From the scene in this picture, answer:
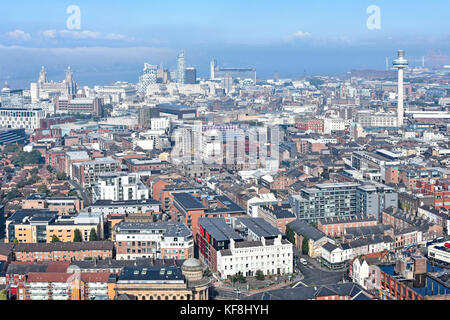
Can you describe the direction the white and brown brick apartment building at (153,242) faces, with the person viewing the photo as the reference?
facing the viewer

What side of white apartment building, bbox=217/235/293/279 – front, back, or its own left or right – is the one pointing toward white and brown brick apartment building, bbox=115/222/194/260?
right

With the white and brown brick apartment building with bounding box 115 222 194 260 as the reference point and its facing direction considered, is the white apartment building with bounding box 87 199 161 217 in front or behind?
behind

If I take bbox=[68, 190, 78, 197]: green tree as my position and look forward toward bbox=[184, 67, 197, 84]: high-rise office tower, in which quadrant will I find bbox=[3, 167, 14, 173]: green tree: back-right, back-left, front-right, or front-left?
front-left

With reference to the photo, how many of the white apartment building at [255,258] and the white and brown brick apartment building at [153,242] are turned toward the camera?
2

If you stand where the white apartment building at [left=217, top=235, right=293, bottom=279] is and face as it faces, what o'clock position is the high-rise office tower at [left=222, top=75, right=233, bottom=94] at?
The high-rise office tower is roughly at 6 o'clock from the white apartment building.

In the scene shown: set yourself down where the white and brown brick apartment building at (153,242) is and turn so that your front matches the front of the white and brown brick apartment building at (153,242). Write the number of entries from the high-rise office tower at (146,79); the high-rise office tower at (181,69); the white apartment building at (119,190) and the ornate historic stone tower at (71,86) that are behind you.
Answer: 4

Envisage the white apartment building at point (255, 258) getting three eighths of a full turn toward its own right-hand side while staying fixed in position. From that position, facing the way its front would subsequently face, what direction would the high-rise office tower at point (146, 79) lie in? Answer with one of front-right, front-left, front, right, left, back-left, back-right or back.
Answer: front-right

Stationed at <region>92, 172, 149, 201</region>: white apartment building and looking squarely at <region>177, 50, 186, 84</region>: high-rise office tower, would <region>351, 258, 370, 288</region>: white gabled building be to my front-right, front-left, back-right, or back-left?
back-right

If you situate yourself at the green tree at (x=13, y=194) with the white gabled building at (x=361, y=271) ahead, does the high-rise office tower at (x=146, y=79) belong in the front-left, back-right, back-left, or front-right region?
back-left

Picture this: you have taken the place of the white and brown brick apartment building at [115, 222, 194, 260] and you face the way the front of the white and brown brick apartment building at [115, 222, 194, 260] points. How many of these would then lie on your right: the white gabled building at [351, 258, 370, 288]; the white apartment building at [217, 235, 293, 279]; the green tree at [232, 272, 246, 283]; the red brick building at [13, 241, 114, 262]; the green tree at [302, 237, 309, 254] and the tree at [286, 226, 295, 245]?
1

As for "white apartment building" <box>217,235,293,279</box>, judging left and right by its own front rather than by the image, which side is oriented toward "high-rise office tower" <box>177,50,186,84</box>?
back

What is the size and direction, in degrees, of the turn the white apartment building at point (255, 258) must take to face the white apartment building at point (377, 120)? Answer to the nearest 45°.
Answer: approximately 180°

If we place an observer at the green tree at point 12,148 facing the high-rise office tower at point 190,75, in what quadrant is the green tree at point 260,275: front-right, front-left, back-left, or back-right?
back-right

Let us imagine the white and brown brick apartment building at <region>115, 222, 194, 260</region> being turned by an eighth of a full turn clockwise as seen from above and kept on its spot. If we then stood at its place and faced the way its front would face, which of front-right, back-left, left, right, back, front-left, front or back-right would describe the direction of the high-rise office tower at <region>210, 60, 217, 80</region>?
back-right

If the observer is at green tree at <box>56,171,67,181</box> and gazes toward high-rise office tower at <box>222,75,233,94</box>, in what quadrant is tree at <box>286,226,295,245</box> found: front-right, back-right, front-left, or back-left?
back-right
